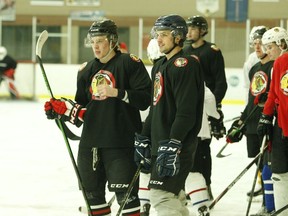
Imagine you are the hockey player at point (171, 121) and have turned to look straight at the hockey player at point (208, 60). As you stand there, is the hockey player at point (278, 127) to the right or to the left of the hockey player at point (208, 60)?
right

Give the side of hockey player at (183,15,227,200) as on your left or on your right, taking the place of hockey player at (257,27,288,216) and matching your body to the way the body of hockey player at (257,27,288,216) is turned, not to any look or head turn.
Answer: on your right

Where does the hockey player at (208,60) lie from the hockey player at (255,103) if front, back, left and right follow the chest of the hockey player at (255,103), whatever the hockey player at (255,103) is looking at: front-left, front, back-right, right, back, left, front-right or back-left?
right

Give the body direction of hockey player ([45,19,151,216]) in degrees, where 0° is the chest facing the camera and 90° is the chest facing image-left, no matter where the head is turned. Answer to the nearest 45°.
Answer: approximately 45°

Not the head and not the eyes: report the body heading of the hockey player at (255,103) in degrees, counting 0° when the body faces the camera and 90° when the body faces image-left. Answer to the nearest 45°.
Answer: approximately 45°

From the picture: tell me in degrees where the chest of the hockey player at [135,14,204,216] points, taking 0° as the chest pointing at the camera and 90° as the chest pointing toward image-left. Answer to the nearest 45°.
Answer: approximately 45°

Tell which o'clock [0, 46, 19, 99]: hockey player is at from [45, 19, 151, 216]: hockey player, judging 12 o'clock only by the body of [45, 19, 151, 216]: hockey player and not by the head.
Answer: [0, 46, 19, 99]: hockey player is roughly at 4 o'clock from [45, 19, 151, 216]: hockey player.

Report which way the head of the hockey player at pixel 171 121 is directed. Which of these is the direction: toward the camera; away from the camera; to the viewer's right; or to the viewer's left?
to the viewer's left

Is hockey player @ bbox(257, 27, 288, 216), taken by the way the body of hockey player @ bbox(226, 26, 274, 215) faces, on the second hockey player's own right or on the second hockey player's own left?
on the second hockey player's own left

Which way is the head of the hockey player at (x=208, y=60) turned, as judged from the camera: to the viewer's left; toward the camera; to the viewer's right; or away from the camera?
to the viewer's left
